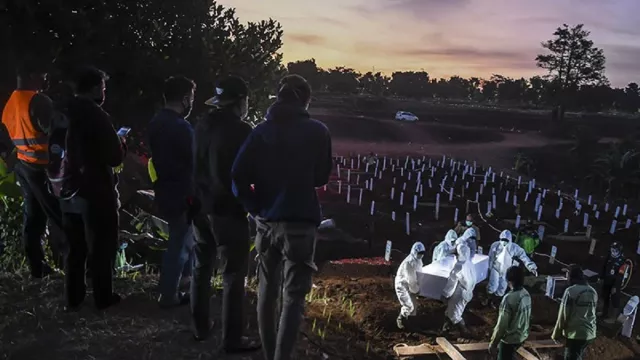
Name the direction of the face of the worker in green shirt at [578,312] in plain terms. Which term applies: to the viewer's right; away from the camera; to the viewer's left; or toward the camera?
away from the camera

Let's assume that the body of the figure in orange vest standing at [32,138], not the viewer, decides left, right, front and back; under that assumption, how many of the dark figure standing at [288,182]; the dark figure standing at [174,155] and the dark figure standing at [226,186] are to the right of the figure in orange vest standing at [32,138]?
3

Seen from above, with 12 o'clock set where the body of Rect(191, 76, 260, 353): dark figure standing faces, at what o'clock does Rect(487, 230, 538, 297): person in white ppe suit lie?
The person in white ppe suit is roughly at 12 o'clock from the dark figure standing.

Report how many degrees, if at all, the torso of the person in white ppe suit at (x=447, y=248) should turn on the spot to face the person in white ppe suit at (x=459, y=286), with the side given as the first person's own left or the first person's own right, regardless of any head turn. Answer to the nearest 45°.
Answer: approximately 45° to the first person's own right

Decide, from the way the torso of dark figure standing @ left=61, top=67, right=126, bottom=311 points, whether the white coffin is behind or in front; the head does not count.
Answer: in front

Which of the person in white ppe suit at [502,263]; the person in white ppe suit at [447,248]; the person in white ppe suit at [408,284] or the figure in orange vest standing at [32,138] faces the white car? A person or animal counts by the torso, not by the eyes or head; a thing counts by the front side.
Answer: the figure in orange vest standing

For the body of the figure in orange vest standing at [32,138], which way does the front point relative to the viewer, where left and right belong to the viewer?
facing away from the viewer and to the right of the viewer

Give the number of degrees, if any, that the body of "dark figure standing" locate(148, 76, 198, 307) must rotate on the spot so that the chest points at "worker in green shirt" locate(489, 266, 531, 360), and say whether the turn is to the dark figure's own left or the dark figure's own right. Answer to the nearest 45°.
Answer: approximately 45° to the dark figure's own right

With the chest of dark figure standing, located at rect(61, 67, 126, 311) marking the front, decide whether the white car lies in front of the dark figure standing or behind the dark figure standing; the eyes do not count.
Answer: in front

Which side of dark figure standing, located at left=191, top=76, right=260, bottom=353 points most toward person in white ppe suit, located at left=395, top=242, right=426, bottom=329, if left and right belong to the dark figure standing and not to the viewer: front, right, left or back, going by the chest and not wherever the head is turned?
front

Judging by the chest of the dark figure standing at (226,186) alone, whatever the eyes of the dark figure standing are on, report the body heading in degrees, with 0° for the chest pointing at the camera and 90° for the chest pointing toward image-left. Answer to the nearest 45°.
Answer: approximately 225°

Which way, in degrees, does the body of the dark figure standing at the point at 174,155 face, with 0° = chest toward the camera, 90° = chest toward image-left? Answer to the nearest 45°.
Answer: approximately 225°
